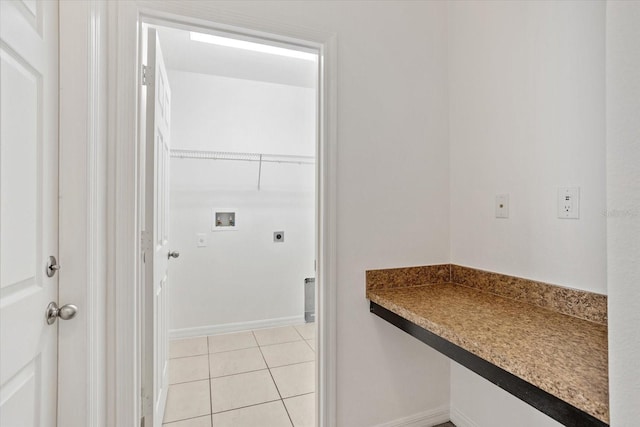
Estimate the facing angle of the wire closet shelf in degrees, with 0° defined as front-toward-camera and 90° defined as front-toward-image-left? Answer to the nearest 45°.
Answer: approximately 0°

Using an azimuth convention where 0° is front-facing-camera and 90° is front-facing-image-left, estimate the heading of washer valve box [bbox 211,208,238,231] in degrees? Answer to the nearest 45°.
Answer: approximately 0°

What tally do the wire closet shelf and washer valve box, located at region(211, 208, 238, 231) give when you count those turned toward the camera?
2
